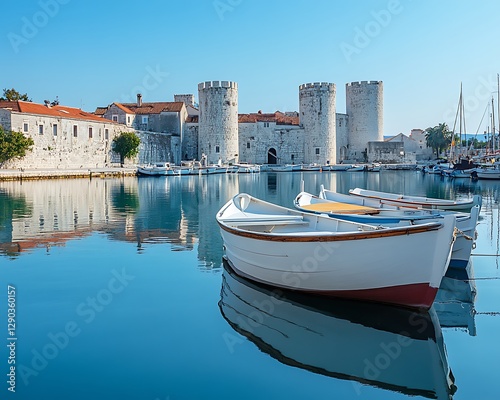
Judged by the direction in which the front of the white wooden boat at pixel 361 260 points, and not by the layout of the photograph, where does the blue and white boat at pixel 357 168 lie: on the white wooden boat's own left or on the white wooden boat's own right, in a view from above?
on the white wooden boat's own left

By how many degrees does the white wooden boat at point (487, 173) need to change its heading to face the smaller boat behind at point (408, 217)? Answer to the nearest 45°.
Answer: approximately 90° to its left

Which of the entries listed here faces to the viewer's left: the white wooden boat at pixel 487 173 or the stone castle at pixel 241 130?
the white wooden boat

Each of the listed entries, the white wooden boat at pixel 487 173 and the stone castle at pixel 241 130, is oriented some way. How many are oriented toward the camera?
1

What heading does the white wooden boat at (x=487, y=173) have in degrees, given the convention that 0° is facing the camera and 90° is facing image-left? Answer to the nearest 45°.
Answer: approximately 90°

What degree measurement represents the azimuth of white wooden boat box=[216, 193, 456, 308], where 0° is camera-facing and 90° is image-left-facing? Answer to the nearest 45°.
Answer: approximately 315°

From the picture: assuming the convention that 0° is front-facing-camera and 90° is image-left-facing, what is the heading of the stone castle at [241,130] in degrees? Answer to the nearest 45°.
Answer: approximately 0°
